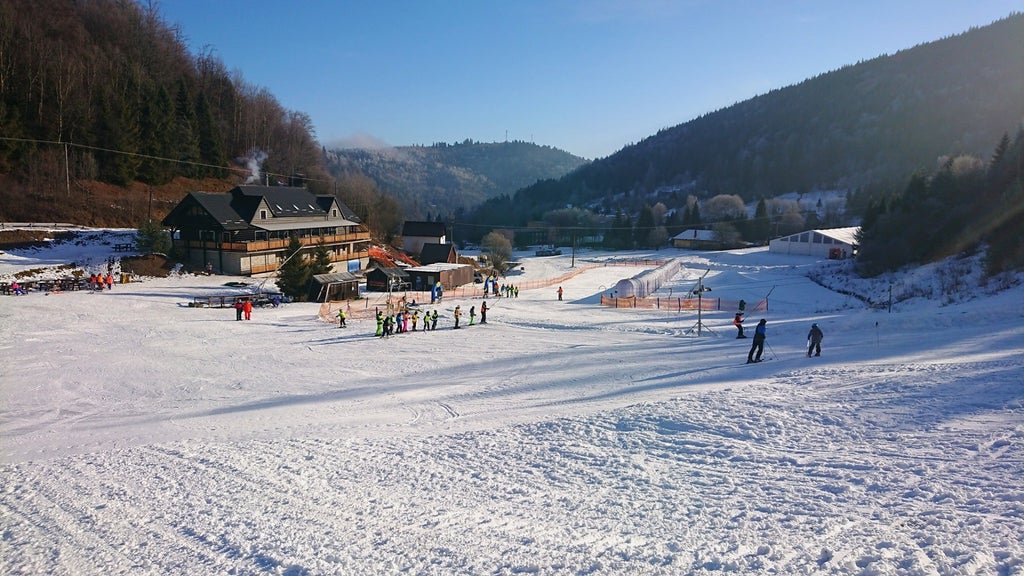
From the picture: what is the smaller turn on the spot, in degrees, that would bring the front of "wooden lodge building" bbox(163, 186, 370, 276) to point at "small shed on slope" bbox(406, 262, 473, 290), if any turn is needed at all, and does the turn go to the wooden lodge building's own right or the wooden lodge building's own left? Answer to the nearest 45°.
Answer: approximately 45° to the wooden lodge building's own left

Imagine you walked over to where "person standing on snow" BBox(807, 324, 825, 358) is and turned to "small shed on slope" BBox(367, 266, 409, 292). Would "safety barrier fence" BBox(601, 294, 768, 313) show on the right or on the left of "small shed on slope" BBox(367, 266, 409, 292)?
right

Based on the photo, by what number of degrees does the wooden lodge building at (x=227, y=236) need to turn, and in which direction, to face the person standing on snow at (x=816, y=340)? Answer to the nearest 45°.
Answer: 0° — it already faces them

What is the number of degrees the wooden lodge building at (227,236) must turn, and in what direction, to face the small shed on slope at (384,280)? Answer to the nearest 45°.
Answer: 0° — it already faces it

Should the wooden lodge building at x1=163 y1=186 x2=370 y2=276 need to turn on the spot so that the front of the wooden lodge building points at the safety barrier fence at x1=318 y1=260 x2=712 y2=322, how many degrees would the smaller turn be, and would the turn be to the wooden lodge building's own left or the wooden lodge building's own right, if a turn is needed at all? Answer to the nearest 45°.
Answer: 0° — it already faces it

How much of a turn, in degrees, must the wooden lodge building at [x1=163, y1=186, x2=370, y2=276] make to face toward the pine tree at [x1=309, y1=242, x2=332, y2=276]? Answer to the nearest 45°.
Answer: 0° — it already faces it

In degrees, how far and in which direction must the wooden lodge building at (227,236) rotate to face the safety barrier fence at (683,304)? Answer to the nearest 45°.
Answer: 0° — it already faces it

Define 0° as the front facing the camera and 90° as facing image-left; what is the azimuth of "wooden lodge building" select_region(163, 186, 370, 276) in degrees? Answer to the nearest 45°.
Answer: approximately 315°
